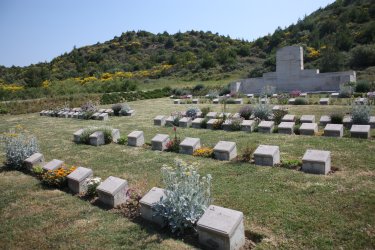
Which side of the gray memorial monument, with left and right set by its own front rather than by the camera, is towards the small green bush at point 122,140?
front

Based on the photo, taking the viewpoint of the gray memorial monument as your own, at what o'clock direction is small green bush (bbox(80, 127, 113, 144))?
The small green bush is roughly at 1 o'clock from the gray memorial monument.

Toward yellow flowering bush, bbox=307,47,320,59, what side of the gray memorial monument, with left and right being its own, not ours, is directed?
back

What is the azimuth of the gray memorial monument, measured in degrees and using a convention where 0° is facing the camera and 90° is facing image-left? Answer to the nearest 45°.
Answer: approximately 0°

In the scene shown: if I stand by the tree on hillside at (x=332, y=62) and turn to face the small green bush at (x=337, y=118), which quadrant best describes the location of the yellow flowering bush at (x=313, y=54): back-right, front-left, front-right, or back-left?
back-right

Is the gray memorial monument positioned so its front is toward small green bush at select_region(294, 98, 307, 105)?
yes

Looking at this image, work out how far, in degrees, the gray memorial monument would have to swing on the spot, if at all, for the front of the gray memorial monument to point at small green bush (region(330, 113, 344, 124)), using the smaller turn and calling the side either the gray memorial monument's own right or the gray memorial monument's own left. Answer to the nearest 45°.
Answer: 0° — it already faces it

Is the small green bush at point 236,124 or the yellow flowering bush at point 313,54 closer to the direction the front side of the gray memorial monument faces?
the small green bush

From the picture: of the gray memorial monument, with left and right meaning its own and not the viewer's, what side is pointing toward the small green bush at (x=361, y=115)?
front

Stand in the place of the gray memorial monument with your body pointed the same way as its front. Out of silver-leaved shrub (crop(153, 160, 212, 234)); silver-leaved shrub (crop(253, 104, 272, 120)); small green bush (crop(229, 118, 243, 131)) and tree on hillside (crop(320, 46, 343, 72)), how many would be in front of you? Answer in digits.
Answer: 3

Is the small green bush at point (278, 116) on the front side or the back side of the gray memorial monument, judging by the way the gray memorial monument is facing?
on the front side

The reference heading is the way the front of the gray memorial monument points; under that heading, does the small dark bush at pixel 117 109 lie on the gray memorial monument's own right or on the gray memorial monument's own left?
on the gray memorial monument's own right

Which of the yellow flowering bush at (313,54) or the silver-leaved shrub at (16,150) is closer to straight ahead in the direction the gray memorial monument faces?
the silver-leaved shrub

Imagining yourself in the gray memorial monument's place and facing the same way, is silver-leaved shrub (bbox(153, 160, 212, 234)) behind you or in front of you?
in front
